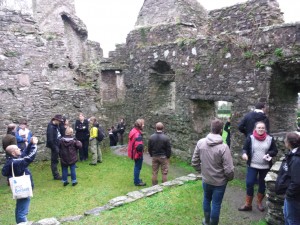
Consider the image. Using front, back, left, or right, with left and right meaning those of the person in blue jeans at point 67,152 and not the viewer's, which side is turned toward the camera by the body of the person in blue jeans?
back

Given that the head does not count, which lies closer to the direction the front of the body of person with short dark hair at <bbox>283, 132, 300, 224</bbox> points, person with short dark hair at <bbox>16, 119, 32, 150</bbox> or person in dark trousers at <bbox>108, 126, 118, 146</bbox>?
the person with short dark hair

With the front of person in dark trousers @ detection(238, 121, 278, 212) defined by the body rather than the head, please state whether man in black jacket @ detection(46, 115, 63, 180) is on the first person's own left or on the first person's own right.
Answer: on the first person's own right

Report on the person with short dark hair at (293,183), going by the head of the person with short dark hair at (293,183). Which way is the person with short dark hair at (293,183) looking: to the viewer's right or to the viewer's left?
to the viewer's left

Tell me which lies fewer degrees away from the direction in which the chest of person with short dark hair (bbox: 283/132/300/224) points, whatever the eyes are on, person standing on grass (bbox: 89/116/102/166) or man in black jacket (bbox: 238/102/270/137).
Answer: the person standing on grass

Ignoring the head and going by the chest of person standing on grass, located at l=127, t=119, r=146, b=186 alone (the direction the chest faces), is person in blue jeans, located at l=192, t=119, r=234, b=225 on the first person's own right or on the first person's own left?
on the first person's own right

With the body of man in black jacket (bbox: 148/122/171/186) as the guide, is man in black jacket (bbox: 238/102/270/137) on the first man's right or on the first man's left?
on the first man's right

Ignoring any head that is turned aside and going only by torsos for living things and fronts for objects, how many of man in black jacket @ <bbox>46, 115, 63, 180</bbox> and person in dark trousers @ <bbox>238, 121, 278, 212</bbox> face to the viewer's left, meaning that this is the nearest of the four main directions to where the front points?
0

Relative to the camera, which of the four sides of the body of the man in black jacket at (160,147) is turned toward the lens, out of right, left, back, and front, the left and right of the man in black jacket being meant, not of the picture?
back

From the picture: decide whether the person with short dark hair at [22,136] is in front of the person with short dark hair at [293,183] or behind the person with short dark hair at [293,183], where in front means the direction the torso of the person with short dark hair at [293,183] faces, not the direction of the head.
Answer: in front

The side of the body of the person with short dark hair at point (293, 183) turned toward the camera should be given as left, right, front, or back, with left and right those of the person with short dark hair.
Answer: left
